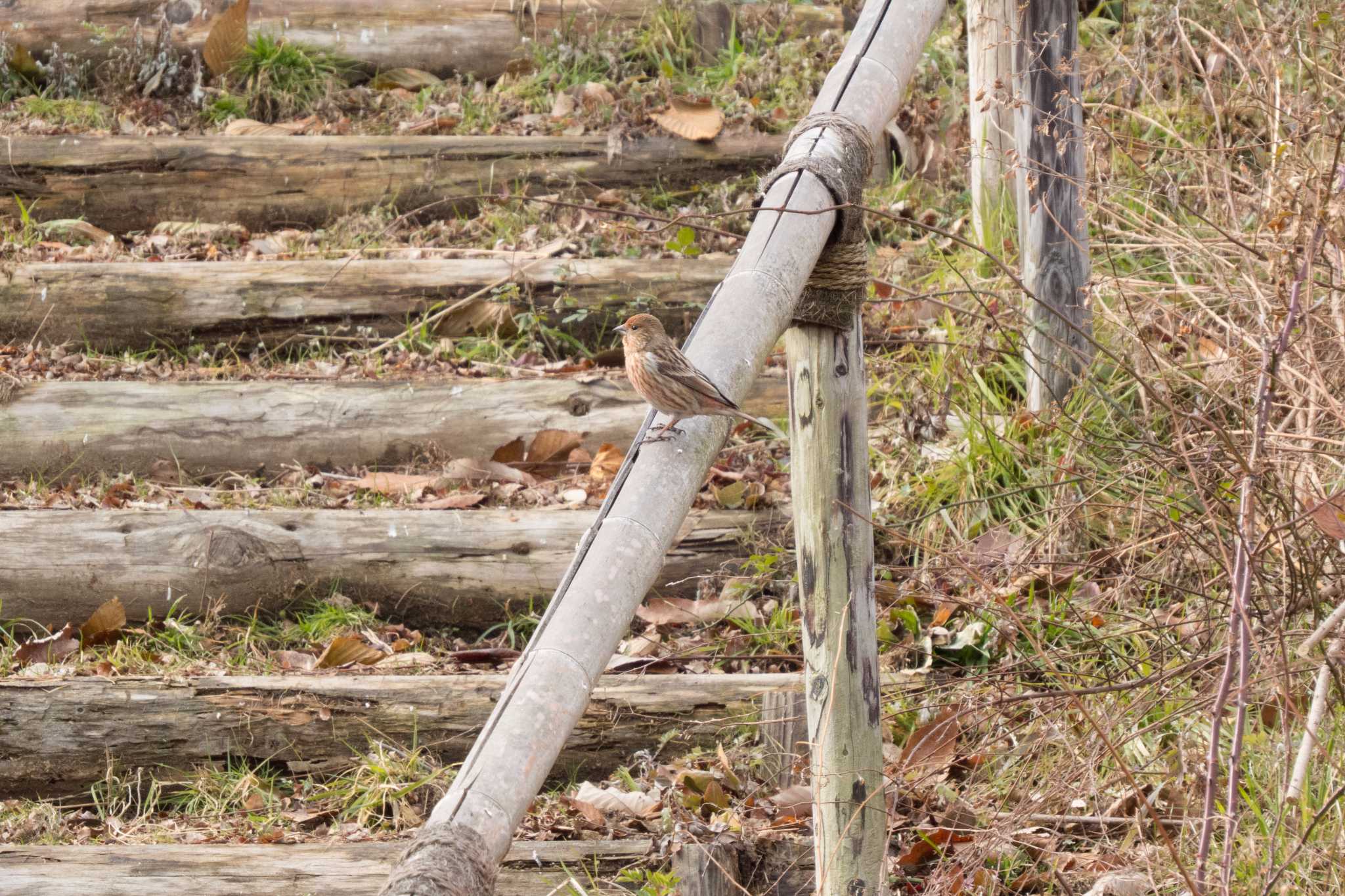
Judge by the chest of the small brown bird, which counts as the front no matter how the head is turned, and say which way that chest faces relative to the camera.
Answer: to the viewer's left

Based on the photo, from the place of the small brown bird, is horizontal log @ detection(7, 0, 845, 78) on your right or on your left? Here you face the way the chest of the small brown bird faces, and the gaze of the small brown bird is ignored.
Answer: on your right

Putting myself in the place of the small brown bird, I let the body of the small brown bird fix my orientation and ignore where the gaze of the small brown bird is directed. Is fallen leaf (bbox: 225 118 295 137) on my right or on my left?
on my right

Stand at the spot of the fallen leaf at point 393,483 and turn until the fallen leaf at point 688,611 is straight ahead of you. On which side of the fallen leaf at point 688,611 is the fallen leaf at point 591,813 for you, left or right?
right
